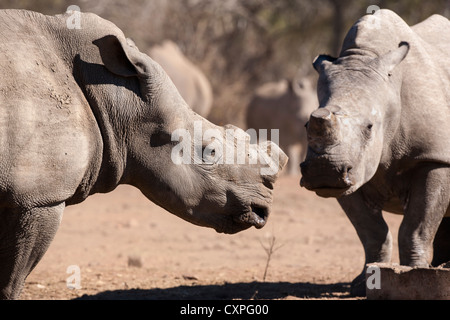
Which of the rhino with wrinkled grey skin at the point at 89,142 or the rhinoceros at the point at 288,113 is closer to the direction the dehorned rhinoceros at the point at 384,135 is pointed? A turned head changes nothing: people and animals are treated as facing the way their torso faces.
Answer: the rhino with wrinkled grey skin

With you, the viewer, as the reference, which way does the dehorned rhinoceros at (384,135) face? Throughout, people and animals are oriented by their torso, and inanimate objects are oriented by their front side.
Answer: facing the viewer and to the left of the viewer

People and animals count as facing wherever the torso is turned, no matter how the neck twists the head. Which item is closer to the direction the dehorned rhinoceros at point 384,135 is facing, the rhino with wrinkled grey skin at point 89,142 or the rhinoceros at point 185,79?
the rhino with wrinkled grey skin

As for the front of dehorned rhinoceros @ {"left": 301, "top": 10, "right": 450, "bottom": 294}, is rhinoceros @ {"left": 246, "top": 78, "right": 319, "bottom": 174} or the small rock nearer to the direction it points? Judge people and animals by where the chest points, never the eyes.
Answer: the small rock

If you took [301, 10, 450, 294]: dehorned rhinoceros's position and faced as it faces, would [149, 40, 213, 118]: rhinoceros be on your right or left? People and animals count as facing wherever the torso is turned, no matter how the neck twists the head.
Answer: on your right

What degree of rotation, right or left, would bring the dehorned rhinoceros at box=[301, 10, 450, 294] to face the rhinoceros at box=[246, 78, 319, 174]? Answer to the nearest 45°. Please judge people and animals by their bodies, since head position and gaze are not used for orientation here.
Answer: approximately 135° to its right
